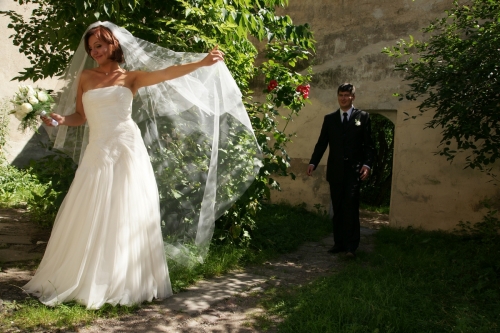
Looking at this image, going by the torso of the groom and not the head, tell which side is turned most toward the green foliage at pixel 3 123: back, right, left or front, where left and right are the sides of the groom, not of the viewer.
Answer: right

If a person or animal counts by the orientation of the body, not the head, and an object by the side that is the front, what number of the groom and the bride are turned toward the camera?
2

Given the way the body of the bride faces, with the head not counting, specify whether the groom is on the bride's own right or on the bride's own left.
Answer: on the bride's own left

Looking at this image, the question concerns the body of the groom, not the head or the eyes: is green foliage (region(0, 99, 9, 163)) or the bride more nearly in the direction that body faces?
the bride

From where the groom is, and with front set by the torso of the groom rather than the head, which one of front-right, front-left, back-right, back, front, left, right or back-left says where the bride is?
front-right

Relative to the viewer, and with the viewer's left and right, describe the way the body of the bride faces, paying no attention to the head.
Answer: facing the viewer
